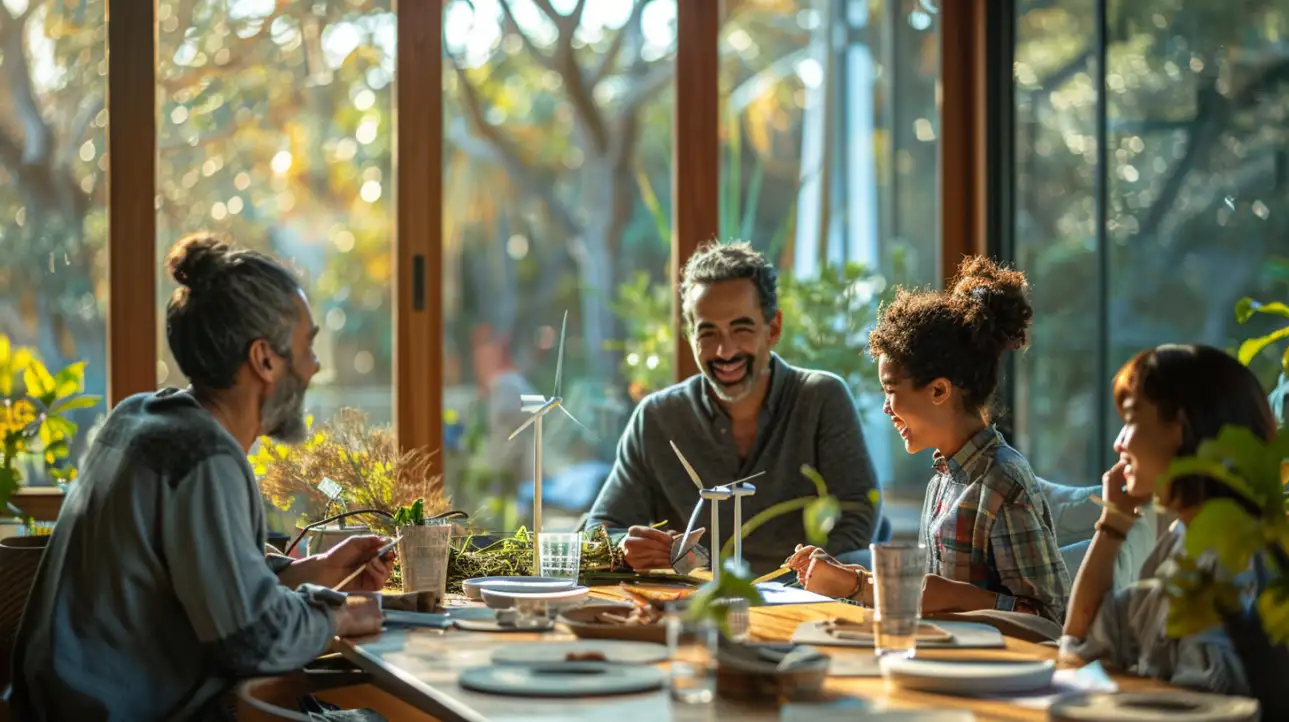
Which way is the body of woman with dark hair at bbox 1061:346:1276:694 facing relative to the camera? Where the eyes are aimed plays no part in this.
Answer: to the viewer's left

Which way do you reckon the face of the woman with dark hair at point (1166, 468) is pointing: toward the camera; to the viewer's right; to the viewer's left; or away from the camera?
to the viewer's left

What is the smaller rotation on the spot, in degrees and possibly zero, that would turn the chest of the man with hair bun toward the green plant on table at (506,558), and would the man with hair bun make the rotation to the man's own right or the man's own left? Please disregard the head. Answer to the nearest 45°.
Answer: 0° — they already face it

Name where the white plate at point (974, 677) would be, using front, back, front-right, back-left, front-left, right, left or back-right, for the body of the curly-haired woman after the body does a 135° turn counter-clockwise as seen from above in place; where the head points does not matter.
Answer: front-right

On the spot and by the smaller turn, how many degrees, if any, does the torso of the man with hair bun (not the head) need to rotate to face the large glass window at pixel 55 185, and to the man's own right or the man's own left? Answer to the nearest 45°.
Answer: approximately 45° to the man's own left

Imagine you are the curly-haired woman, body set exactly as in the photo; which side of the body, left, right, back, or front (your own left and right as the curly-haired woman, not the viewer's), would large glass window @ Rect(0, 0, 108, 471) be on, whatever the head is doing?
front

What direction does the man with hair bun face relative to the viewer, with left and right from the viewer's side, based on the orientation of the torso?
facing away from the viewer and to the right of the viewer

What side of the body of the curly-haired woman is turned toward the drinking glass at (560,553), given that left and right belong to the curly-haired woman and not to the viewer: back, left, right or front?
front

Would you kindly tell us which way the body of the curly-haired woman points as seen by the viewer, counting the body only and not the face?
to the viewer's left

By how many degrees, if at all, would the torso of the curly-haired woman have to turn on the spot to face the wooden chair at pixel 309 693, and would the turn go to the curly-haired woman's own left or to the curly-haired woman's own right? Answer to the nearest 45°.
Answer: approximately 45° to the curly-haired woman's own left

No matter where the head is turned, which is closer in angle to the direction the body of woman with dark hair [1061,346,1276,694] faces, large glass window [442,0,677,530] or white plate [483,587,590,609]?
the white plate

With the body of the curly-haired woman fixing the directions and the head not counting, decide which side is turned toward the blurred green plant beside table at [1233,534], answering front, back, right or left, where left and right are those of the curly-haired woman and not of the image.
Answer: left

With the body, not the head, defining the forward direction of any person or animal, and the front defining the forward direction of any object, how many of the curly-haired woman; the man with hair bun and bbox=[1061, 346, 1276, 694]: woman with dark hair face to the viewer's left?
2

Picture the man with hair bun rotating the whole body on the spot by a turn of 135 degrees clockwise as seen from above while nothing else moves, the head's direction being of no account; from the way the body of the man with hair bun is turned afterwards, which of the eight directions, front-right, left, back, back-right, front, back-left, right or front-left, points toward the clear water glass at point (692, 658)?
front-left

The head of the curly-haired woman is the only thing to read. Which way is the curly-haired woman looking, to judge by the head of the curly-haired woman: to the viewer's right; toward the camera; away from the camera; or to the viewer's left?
to the viewer's left
